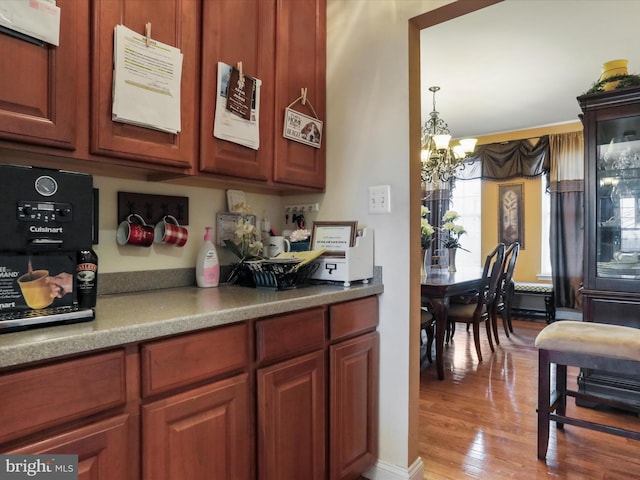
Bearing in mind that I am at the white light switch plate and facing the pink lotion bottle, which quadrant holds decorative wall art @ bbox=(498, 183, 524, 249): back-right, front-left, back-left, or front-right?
back-right

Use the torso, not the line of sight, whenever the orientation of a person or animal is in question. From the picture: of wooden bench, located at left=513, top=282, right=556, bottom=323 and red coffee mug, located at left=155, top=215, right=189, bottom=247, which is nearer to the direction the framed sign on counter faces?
the red coffee mug

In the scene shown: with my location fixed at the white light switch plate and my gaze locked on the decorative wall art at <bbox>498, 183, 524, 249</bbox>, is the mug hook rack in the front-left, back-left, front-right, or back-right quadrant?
back-left

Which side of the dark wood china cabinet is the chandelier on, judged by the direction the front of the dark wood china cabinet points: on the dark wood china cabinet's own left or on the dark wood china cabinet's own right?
on the dark wood china cabinet's own right

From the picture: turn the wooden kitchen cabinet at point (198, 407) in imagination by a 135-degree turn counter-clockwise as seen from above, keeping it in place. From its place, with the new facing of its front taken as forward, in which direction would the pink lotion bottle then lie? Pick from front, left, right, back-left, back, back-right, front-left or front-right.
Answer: front

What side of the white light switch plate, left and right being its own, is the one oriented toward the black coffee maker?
front

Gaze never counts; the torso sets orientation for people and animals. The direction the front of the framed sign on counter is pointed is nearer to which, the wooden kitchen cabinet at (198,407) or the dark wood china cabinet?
the wooden kitchen cabinet

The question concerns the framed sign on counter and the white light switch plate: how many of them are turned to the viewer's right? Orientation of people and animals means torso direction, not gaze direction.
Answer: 0

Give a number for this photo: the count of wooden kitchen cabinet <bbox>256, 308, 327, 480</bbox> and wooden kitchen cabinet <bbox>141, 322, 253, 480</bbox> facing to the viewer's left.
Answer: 0

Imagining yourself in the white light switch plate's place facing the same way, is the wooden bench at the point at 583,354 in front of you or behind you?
behind
